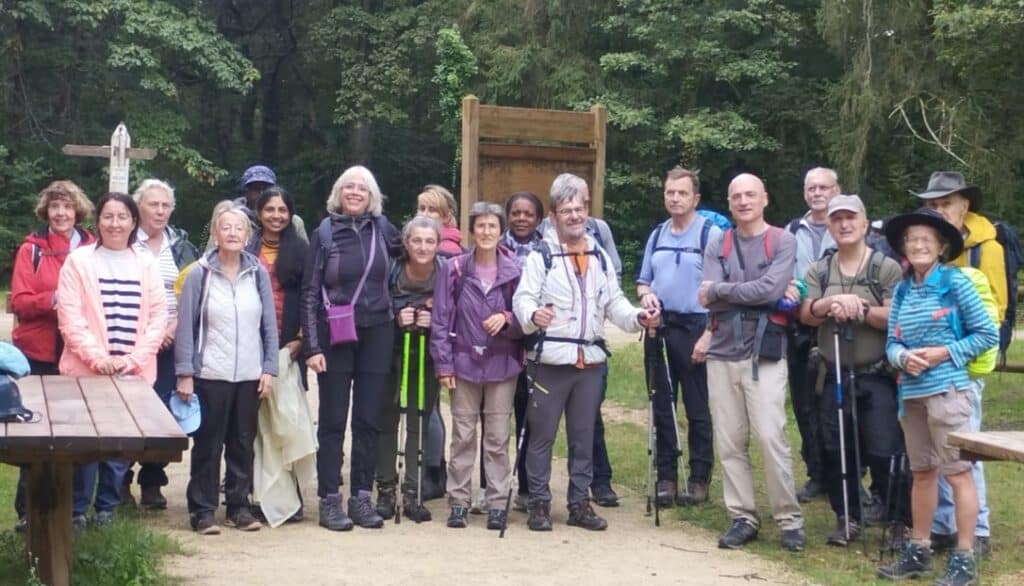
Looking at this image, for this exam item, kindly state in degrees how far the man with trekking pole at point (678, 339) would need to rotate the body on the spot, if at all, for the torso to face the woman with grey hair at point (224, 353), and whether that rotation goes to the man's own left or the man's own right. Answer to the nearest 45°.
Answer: approximately 45° to the man's own right

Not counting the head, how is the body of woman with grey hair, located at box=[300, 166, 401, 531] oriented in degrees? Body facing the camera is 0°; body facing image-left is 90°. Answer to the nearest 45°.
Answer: approximately 0°

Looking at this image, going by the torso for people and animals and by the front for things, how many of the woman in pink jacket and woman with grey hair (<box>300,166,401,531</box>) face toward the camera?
2

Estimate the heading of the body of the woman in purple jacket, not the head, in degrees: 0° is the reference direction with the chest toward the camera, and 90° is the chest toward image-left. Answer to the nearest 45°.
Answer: approximately 0°

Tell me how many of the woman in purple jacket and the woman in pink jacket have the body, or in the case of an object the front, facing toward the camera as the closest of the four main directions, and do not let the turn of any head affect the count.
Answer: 2

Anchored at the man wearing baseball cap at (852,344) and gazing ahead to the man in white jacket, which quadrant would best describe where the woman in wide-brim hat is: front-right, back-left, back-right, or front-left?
back-left

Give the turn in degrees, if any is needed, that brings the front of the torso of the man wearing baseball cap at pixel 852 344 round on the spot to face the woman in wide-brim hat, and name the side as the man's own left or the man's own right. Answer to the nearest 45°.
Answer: approximately 45° to the man's own left

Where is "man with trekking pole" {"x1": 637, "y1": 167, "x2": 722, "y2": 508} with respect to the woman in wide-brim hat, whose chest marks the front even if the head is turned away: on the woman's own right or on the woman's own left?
on the woman's own right
